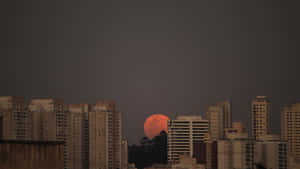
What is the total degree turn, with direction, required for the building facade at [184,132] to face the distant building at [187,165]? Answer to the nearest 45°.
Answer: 0° — it already faces it

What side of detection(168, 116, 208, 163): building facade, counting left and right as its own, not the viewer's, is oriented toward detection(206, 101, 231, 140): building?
left

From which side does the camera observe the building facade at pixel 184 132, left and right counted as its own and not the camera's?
front

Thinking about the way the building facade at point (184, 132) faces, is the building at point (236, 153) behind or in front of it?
in front
